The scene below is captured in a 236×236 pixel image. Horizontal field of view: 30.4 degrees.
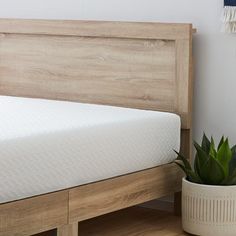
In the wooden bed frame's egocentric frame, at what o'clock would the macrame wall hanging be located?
The macrame wall hanging is roughly at 8 o'clock from the wooden bed frame.

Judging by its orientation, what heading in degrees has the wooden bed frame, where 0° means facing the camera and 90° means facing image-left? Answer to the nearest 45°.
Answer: approximately 45°

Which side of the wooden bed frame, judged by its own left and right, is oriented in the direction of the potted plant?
left
